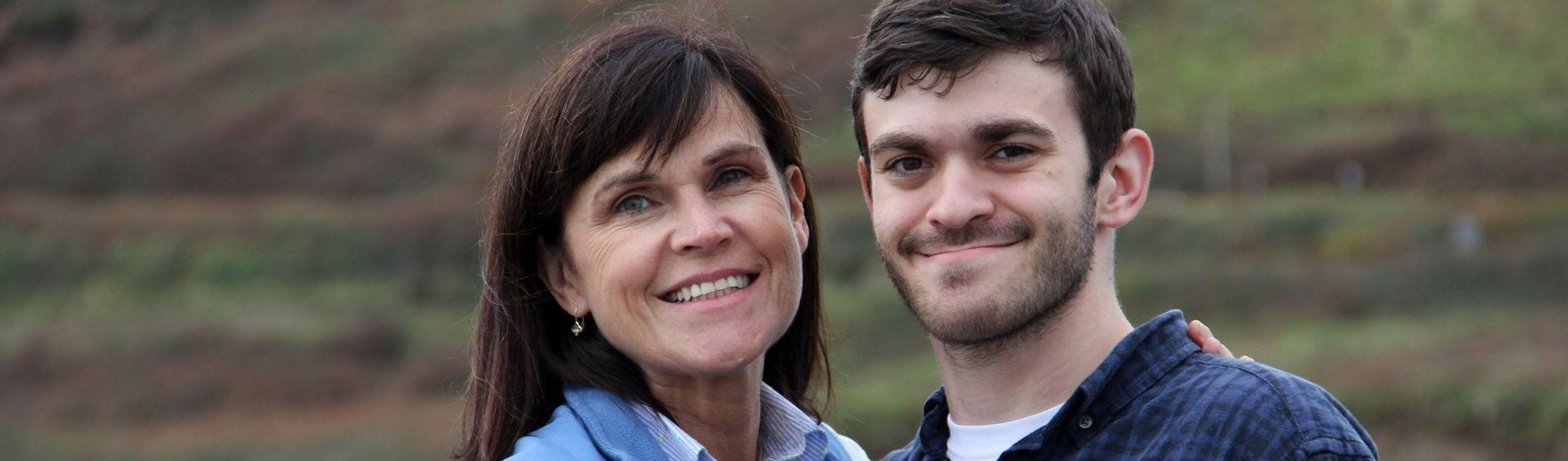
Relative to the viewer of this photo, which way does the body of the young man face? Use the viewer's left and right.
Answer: facing the viewer and to the left of the viewer

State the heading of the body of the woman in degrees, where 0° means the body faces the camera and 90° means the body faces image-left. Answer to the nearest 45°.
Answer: approximately 315°

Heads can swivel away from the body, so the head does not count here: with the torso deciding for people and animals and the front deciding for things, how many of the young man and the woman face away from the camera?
0

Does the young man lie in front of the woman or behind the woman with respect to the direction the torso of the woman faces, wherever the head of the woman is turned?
in front
